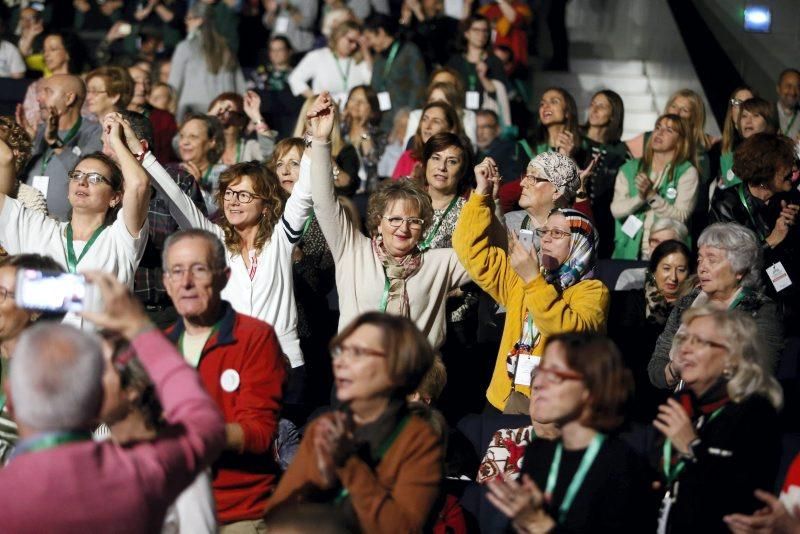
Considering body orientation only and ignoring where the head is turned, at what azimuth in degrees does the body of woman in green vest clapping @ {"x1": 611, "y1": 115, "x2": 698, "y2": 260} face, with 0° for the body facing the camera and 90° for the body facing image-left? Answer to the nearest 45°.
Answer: approximately 45°

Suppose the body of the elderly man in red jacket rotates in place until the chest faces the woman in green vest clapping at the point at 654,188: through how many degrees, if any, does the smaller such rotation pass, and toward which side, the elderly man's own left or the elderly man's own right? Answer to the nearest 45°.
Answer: approximately 180°

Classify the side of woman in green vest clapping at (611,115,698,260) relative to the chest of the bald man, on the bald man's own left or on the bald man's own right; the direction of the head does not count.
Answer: on the bald man's own left

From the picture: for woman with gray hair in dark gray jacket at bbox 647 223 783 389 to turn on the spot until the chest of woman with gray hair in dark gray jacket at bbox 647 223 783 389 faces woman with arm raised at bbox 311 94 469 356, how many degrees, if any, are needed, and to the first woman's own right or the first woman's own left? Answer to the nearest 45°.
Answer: approximately 45° to the first woman's own right

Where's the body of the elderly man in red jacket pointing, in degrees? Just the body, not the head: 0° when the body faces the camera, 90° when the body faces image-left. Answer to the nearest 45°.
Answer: approximately 45°

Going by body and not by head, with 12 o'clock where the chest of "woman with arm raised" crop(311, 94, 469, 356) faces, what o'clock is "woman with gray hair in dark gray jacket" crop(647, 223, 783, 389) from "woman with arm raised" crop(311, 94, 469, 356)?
"woman with gray hair in dark gray jacket" crop(647, 223, 783, 389) is roughly at 9 o'clock from "woman with arm raised" crop(311, 94, 469, 356).

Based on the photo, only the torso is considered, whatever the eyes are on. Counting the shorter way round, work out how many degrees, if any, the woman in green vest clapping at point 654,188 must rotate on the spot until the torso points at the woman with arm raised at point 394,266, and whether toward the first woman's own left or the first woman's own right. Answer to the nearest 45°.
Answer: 0° — they already face them

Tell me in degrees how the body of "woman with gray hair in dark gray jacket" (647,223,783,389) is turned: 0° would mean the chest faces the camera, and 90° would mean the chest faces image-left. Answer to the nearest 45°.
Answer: approximately 45°
